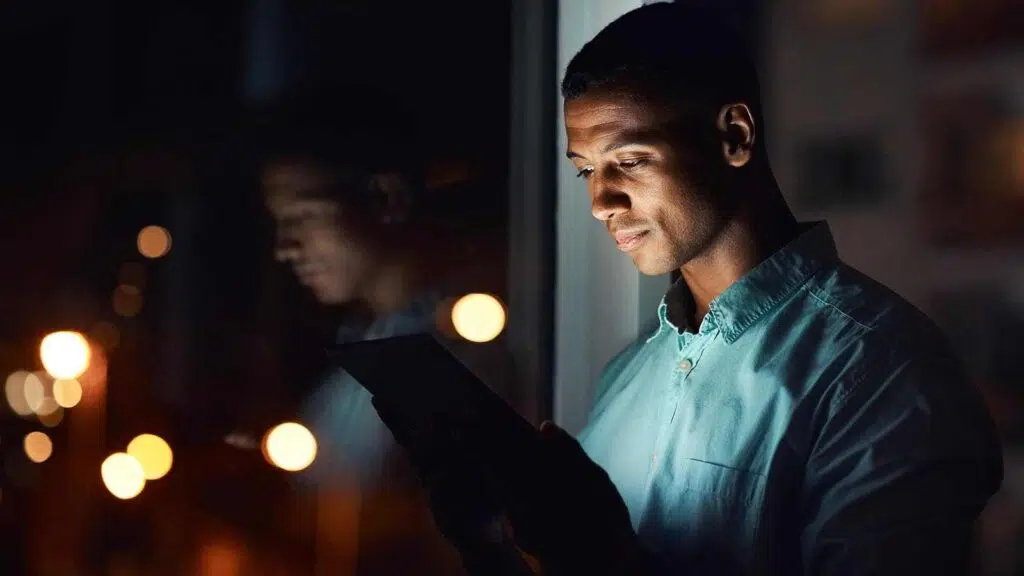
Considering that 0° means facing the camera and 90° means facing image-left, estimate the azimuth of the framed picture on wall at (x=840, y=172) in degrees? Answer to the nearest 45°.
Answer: approximately 0°

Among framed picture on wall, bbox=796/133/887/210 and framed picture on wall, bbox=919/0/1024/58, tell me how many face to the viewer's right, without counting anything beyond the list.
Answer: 0
